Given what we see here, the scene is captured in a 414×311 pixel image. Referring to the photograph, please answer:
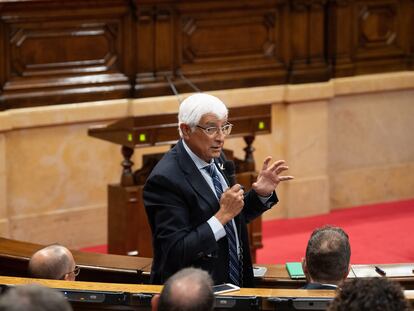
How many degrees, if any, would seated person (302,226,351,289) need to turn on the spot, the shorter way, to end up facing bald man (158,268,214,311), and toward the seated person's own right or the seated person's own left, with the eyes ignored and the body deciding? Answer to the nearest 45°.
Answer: approximately 135° to the seated person's own left

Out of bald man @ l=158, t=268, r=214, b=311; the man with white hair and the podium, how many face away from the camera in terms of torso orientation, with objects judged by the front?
1

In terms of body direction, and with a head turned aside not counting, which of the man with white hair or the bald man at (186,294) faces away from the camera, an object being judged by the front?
the bald man

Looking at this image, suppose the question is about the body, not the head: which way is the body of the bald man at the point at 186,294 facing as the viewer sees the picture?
away from the camera

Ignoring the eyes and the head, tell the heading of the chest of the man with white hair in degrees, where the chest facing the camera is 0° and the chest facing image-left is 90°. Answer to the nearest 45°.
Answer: approximately 315°

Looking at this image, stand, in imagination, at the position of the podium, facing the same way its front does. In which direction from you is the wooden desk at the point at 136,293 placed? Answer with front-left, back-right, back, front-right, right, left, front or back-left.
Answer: front-right

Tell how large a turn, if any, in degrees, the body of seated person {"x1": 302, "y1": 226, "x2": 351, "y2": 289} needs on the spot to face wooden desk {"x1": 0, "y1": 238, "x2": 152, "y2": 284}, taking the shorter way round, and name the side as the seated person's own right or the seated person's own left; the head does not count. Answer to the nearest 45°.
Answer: approximately 45° to the seated person's own left

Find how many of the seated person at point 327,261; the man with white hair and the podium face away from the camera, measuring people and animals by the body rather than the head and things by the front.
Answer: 1

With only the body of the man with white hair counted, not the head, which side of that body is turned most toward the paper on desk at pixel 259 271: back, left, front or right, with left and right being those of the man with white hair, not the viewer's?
left

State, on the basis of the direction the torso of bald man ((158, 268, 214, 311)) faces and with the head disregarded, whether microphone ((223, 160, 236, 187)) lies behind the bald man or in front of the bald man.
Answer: in front

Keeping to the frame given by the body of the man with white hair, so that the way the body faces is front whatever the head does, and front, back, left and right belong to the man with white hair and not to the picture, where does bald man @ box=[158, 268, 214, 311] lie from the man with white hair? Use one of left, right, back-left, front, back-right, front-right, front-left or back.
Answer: front-right

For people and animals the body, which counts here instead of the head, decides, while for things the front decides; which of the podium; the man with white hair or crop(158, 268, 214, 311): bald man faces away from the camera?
the bald man

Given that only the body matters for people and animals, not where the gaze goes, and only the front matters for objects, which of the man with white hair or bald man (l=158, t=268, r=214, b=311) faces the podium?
the bald man

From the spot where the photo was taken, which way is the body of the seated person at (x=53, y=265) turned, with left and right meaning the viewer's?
facing away from the viewer and to the right of the viewer
